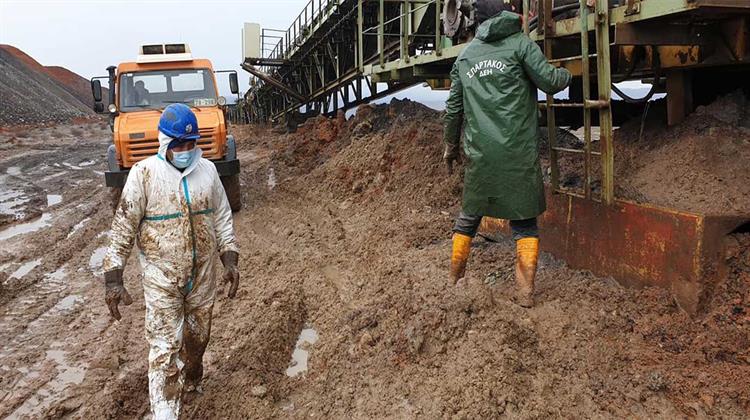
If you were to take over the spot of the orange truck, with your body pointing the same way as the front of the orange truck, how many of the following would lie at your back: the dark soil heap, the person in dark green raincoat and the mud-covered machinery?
1

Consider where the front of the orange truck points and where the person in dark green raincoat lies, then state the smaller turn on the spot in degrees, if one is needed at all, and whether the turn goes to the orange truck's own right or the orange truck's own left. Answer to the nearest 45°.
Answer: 0° — it already faces them

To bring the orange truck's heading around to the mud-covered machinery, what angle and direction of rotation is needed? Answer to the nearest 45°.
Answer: approximately 45° to its left

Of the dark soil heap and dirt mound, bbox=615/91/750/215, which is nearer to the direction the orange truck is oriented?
the dirt mound

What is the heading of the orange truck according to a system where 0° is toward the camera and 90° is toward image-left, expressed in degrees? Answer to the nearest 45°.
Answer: approximately 0°

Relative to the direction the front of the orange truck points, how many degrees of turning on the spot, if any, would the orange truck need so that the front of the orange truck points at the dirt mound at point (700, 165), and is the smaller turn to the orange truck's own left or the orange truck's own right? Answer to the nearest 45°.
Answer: approximately 45° to the orange truck's own left

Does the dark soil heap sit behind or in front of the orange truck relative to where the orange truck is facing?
behind
